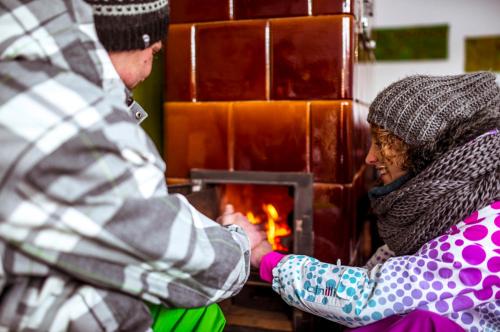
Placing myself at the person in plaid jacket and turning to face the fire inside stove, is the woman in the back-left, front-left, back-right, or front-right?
front-right

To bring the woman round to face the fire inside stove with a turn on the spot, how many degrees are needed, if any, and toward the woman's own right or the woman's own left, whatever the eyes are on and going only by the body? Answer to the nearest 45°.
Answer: approximately 45° to the woman's own right

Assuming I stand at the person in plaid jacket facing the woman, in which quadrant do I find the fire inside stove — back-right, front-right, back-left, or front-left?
front-left

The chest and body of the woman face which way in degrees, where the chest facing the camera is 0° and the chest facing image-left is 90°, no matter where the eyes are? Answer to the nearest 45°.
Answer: approximately 90°

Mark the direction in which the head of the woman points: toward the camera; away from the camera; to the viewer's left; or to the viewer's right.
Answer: to the viewer's left
